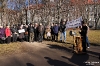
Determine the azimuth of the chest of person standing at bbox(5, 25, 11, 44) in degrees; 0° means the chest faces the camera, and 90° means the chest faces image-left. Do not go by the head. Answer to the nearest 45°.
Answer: approximately 315°

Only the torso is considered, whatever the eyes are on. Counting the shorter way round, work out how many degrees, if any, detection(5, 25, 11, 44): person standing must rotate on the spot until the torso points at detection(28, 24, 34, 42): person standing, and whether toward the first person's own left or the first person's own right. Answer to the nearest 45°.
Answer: approximately 45° to the first person's own left
